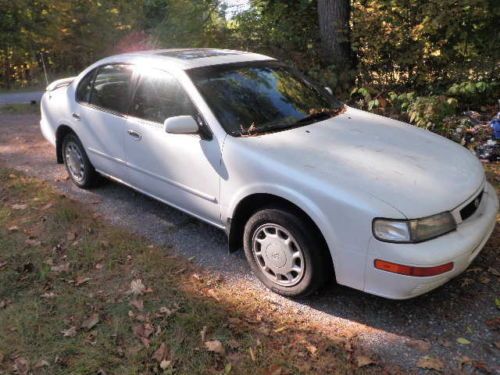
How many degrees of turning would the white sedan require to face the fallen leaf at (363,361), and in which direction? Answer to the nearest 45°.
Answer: approximately 45° to its right

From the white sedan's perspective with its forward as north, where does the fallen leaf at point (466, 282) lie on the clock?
The fallen leaf is roughly at 11 o'clock from the white sedan.

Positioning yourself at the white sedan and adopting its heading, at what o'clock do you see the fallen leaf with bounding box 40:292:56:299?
The fallen leaf is roughly at 4 o'clock from the white sedan.

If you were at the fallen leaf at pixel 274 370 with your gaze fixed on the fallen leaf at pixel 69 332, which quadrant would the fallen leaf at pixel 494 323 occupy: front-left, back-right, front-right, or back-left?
back-right

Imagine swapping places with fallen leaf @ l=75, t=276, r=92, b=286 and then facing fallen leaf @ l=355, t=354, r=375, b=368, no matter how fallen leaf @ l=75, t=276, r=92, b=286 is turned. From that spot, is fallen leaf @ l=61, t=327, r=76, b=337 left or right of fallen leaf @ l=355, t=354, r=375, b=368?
right

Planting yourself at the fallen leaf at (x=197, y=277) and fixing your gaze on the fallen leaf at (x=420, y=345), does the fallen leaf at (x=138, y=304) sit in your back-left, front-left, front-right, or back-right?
back-right

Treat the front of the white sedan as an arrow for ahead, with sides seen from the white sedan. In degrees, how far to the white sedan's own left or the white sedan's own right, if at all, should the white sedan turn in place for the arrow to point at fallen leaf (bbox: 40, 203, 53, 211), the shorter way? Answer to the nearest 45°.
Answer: approximately 180°

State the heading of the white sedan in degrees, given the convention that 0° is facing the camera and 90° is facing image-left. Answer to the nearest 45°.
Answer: approximately 315°

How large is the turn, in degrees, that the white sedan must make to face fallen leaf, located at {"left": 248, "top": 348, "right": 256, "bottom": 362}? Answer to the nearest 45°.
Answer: approximately 45° to its right
